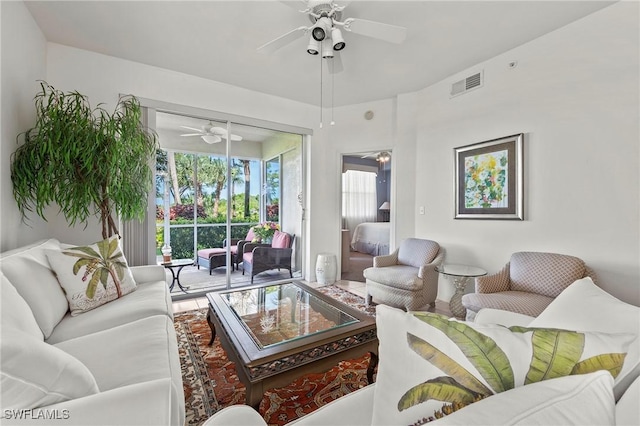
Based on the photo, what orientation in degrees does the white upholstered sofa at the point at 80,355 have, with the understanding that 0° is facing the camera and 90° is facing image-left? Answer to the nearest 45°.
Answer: approximately 270°

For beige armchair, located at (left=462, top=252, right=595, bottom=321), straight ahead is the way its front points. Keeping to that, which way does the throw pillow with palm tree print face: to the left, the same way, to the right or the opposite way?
the opposite way

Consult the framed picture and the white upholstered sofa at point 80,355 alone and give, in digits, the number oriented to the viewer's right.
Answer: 1

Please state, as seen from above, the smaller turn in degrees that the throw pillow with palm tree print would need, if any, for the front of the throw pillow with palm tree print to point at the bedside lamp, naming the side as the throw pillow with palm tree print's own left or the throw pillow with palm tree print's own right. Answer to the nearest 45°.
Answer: approximately 45° to the throw pillow with palm tree print's own left

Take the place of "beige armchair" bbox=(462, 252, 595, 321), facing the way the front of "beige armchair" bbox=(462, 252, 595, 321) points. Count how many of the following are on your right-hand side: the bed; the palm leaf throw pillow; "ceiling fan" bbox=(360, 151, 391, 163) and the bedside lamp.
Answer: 3

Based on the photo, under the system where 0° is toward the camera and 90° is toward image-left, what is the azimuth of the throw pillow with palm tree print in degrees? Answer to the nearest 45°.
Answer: approximately 315°

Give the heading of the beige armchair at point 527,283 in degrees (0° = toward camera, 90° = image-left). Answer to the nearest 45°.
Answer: approximately 45°

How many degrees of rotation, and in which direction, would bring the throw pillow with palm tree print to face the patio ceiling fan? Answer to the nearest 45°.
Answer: approximately 90° to its left

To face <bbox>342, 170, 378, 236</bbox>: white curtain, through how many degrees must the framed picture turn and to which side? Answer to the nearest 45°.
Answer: approximately 90° to its right
